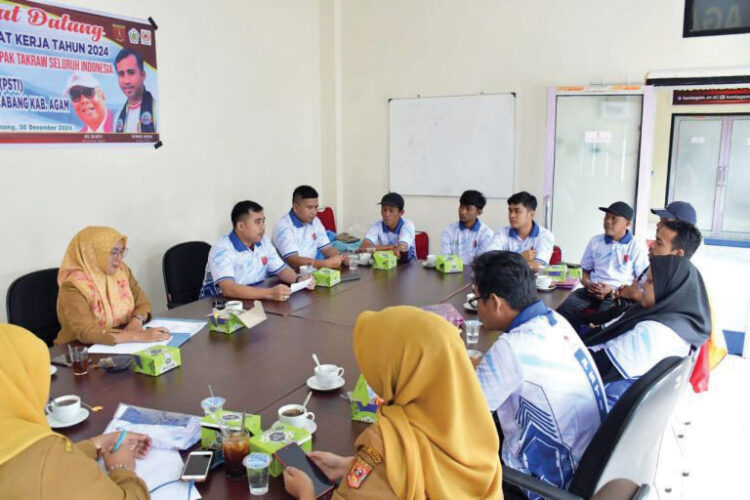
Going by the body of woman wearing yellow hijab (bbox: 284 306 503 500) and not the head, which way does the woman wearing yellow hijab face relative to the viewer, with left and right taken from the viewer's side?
facing away from the viewer and to the left of the viewer

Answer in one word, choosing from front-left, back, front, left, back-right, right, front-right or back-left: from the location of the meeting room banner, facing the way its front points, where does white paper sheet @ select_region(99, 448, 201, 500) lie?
front-right

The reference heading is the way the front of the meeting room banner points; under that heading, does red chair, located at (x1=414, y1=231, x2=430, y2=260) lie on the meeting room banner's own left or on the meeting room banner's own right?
on the meeting room banner's own left

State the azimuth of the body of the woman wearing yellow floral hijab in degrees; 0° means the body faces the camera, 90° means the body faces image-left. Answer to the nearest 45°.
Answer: approximately 315°

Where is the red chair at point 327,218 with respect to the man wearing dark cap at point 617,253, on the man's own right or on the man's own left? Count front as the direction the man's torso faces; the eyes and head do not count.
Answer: on the man's own right

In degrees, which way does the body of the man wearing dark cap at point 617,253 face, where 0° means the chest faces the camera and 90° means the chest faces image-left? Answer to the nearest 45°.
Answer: approximately 45°

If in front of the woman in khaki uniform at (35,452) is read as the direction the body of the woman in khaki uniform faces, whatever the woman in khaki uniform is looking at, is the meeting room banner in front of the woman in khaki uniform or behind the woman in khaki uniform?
in front

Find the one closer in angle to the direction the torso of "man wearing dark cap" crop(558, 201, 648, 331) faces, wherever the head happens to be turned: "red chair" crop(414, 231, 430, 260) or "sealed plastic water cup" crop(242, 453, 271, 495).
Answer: the sealed plastic water cup

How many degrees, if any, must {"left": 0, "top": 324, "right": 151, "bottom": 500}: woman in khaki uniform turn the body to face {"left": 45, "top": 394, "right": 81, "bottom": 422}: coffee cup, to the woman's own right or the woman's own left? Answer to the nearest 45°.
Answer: approximately 45° to the woman's own left

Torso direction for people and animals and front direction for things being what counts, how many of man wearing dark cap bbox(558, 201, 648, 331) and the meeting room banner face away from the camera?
0

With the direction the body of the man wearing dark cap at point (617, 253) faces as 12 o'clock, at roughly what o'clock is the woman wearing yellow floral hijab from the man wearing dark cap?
The woman wearing yellow floral hijab is roughly at 12 o'clock from the man wearing dark cap.

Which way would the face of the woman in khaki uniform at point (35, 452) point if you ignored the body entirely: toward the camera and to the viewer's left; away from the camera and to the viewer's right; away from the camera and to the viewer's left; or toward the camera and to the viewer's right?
away from the camera and to the viewer's right

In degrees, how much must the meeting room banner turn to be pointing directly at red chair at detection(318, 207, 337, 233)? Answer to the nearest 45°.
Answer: approximately 90° to its left

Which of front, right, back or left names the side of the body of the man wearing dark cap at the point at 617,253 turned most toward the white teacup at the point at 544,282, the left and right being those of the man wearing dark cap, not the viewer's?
front

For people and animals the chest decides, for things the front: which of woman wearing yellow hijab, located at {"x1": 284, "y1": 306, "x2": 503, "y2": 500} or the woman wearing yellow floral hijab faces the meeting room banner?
the woman wearing yellow hijab
